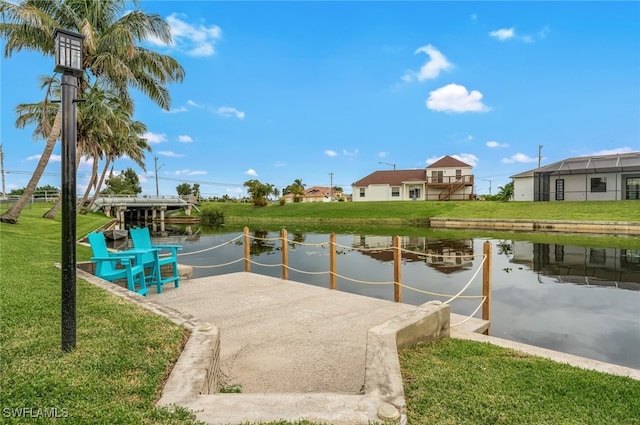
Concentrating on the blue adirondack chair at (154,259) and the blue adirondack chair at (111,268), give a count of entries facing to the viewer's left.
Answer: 0

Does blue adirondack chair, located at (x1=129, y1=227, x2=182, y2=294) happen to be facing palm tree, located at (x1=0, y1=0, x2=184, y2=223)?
no

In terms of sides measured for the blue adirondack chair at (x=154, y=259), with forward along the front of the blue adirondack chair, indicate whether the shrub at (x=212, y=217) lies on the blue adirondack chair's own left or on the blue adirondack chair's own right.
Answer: on the blue adirondack chair's own left

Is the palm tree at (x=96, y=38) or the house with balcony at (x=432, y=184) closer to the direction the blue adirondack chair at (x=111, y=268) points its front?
the house with balcony

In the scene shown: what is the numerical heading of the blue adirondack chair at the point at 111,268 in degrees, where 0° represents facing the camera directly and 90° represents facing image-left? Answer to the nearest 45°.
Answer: approximately 315°

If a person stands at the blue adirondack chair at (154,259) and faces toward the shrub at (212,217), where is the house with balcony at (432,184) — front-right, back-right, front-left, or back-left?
front-right

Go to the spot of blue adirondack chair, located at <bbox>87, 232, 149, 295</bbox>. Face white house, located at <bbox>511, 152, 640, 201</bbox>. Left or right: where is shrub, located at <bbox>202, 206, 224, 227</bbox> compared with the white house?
left

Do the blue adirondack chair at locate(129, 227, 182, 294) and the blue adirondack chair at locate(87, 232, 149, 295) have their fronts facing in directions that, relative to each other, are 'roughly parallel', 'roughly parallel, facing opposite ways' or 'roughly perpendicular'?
roughly parallel

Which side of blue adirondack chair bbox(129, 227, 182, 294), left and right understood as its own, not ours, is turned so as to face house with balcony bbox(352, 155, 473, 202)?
left

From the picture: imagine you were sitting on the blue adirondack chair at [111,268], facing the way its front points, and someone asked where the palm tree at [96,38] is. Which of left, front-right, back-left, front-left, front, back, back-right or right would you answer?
back-left

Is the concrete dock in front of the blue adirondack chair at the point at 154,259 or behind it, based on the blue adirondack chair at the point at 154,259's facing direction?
in front
